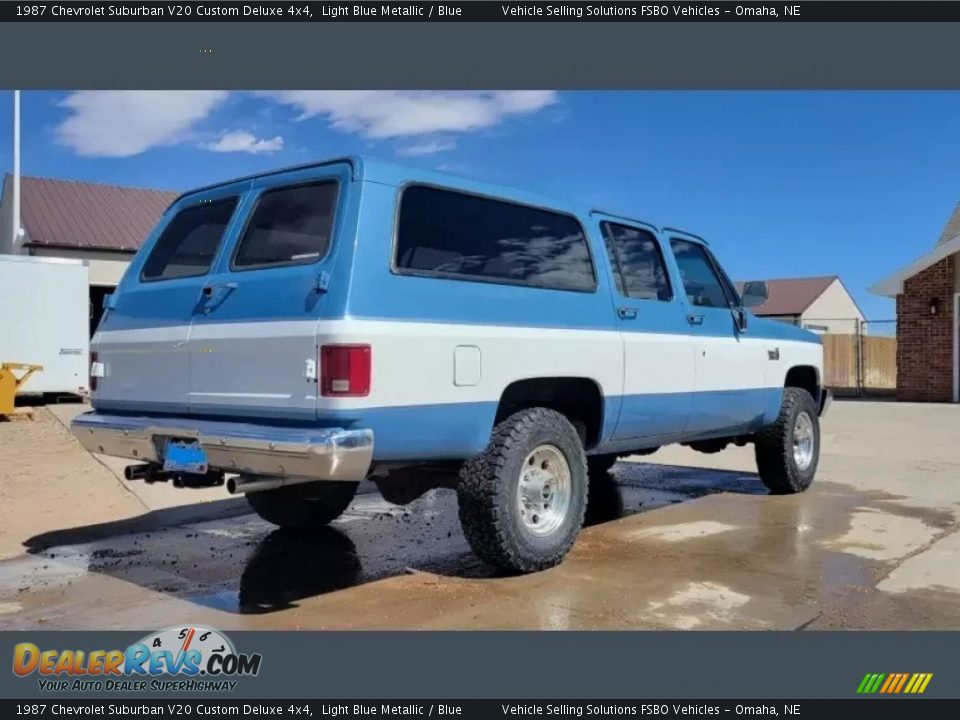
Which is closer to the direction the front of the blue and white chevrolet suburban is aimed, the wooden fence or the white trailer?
the wooden fence

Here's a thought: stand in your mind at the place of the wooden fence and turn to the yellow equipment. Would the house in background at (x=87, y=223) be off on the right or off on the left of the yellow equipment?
right

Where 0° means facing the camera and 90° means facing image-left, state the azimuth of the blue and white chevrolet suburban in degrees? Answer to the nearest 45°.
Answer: approximately 225°

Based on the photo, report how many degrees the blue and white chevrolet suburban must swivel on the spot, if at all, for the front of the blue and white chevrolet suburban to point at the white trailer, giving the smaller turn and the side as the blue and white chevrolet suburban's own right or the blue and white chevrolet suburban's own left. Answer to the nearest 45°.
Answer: approximately 90° to the blue and white chevrolet suburban's own left

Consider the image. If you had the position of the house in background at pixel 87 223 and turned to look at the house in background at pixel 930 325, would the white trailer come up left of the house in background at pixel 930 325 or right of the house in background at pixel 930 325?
right

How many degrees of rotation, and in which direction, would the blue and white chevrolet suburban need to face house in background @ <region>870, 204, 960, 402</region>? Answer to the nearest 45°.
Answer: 0° — it already faces it

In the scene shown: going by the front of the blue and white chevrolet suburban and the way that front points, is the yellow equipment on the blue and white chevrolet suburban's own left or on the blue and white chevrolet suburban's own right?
on the blue and white chevrolet suburban's own left

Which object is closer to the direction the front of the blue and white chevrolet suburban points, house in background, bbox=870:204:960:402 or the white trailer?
the house in background

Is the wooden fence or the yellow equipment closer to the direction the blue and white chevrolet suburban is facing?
the wooden fence

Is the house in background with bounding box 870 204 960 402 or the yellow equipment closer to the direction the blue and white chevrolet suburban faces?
the house in background

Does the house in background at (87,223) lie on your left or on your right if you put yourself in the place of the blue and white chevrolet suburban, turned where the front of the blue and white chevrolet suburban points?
on your left
